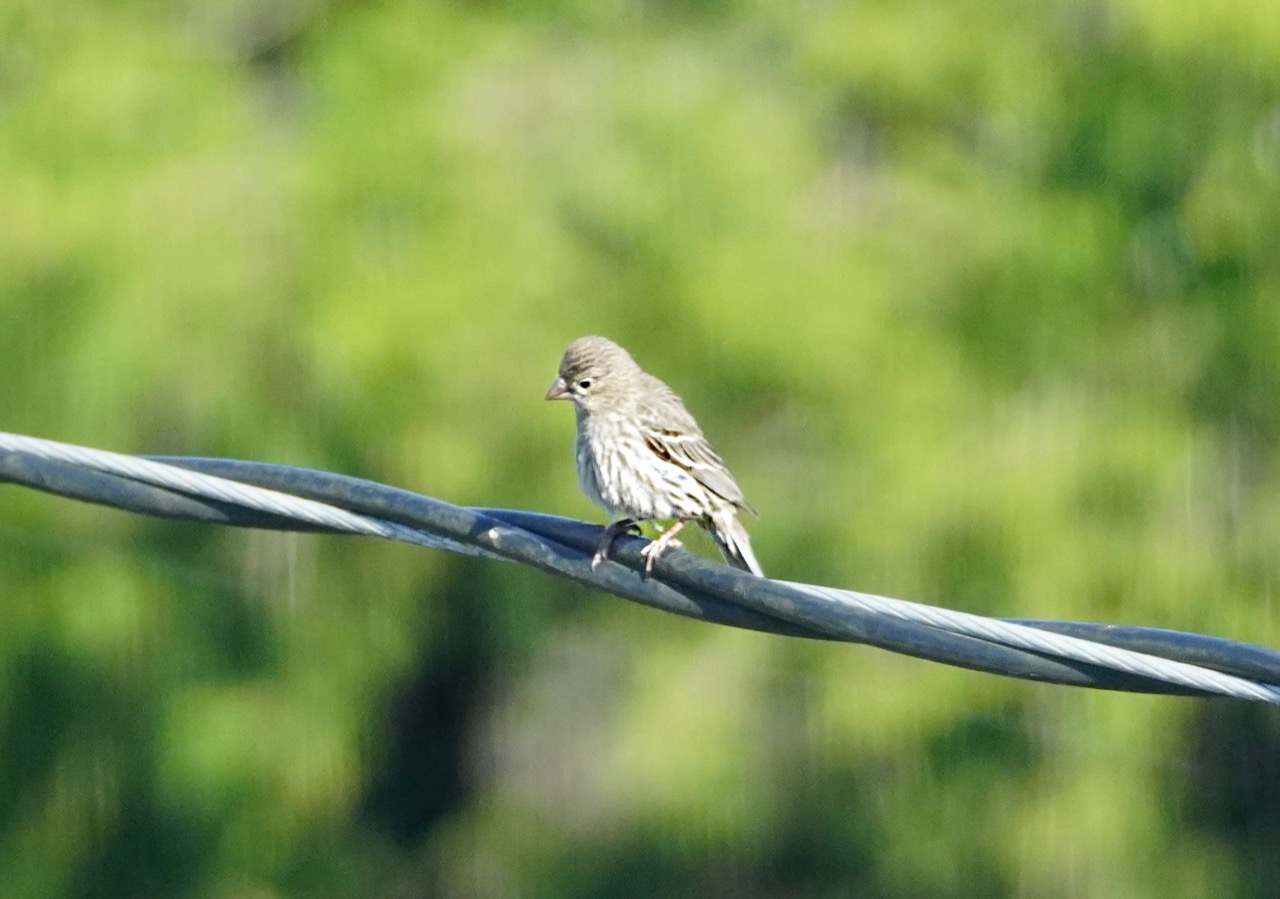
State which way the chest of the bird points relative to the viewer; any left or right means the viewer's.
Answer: facing the viewer and to the left of the viewer
